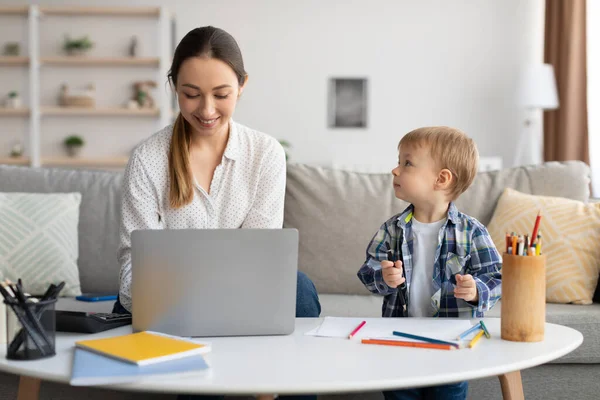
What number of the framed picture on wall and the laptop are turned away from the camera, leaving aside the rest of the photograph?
1

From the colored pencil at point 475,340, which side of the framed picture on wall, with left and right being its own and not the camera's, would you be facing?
front

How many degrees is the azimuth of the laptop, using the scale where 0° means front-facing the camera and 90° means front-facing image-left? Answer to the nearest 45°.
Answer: approximately 180°

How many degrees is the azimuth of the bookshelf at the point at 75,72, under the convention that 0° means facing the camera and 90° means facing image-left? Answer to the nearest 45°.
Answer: approximately 0°

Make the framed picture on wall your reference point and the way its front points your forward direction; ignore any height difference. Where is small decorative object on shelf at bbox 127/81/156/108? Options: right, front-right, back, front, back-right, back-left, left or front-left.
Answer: right

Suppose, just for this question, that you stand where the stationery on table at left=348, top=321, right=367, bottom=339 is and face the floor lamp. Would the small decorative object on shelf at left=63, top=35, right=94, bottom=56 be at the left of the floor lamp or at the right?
left

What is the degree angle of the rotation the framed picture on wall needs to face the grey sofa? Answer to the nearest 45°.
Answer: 0° — it already faces it

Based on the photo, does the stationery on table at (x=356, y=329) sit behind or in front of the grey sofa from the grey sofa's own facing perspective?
in front
